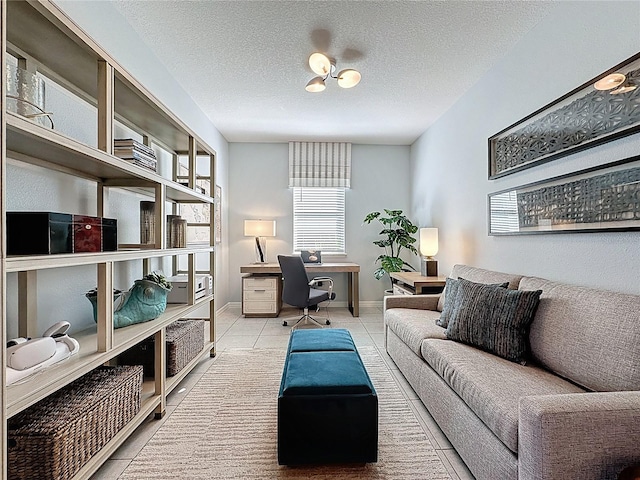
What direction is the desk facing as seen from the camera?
toward the camera

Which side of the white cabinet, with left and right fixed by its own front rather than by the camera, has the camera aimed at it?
front

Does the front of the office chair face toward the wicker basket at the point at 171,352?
no

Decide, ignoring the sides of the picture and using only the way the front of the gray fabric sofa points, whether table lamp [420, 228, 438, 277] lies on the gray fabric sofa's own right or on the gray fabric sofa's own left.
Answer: on the gray fabric sofa's own right

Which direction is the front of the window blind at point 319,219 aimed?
toward the camera

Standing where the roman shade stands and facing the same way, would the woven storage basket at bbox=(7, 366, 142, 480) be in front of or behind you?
in front

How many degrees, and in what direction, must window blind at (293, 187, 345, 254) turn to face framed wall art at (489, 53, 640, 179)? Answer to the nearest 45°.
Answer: approximately 45° to its left

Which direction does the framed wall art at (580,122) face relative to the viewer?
to the viewer's left

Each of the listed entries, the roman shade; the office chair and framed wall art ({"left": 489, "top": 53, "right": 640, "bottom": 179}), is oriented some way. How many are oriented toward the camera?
1

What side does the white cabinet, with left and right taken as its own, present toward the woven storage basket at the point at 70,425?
front

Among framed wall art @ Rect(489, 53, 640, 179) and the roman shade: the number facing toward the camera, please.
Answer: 1

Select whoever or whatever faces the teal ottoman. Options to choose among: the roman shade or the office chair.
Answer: the roman shade

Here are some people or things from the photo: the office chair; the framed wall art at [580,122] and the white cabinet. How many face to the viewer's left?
1

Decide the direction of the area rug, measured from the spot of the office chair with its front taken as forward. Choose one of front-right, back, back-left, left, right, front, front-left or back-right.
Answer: back-right

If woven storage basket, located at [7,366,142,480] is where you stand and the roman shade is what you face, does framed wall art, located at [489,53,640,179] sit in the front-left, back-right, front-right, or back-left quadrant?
front-right

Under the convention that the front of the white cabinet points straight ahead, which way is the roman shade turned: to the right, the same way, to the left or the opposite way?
the same way
